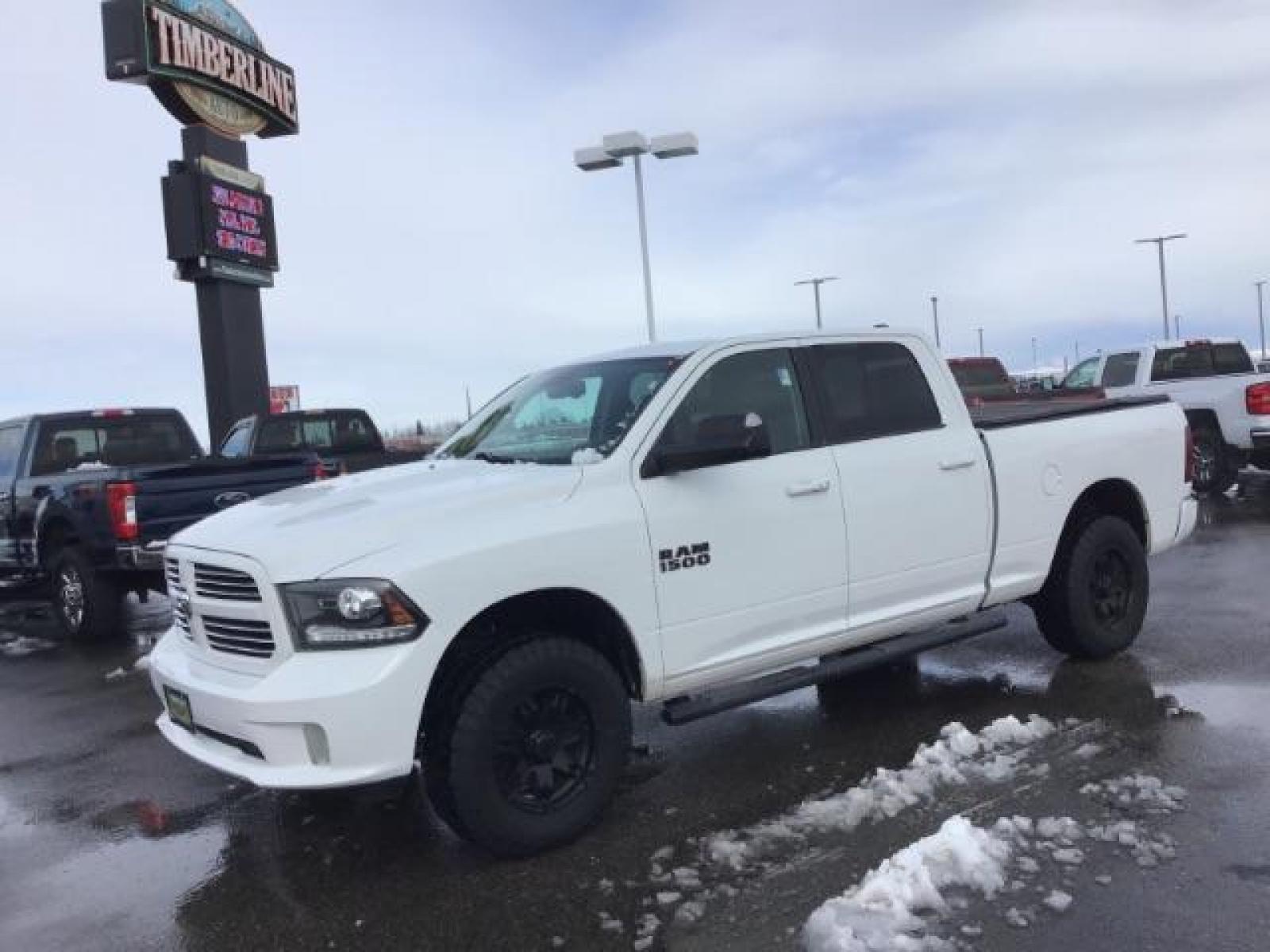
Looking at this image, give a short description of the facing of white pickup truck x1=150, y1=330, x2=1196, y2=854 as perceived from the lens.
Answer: facing the viewer and to the left of the viewer

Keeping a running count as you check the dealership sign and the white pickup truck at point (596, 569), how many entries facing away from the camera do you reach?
0

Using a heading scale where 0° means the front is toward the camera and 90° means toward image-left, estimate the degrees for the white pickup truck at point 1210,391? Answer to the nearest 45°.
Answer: approximately 135°

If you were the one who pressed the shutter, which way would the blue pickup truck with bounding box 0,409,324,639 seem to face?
facing away from the viewer and to the left of the viewer

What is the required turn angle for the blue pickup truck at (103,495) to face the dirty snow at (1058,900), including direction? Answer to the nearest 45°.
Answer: approximately 135° to its left

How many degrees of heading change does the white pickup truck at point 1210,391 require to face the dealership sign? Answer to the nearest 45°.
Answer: approximately 45° to its left

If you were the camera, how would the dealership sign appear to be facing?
facing the viewer and to the right of the viewer

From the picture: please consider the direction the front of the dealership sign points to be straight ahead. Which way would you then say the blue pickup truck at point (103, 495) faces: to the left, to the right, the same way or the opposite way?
the opposite way

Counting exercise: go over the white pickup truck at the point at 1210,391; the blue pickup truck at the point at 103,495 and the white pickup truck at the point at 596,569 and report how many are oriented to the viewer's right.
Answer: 0

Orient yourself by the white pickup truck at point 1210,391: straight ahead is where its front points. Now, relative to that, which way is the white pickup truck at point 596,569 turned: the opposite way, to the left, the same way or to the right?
to the left

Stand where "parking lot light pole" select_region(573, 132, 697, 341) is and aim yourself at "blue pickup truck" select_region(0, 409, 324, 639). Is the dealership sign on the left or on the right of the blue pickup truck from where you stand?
right

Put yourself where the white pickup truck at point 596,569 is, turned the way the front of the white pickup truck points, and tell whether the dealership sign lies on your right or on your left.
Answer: on your right
